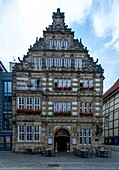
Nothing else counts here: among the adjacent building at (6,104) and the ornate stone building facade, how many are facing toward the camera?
2

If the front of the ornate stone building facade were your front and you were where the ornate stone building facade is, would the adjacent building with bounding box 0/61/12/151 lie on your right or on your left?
on your right

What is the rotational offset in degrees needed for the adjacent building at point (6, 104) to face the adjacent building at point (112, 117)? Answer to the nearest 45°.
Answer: approximately 135° to its left

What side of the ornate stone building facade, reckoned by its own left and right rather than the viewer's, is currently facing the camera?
front

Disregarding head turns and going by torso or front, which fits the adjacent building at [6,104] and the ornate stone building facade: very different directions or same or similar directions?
same or similar directions

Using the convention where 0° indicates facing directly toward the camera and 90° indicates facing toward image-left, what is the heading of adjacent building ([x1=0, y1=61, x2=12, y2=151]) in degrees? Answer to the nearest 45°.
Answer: approximately 0°
